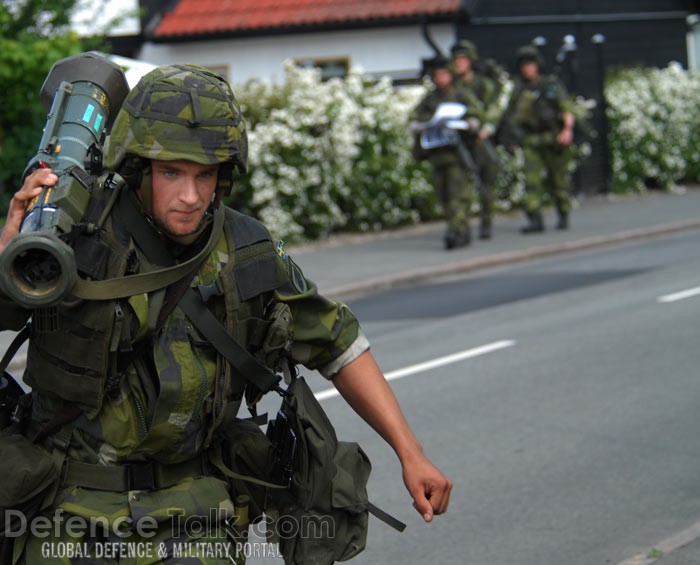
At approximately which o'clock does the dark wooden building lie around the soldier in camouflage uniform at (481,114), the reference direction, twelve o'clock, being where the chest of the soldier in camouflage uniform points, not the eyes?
The dark wooden building is roughly at 5 o'clock from the soldier in camouflage uniform.

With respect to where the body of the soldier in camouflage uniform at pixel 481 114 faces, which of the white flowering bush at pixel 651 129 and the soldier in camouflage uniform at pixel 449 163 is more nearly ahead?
the soldier in camouflage uniform

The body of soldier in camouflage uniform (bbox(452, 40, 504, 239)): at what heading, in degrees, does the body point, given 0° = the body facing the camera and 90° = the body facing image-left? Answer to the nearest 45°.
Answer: approximately 45°
